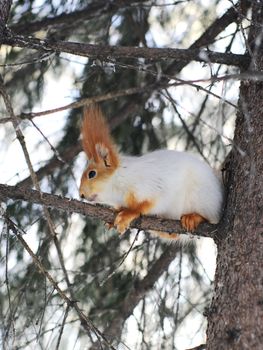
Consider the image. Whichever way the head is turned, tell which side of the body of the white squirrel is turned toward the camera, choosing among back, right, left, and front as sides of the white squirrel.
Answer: left

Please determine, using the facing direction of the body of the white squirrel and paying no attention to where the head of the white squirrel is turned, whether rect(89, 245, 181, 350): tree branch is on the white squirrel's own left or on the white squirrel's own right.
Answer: on the white squirrel's own right

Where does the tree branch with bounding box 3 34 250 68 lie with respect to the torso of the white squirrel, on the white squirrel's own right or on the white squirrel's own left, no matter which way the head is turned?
on the white squirrel's own right
